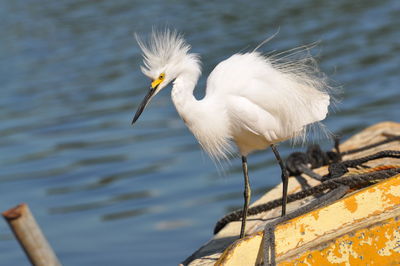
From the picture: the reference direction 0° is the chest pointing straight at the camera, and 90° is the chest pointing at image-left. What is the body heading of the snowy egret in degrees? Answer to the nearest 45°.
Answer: approximately 90°

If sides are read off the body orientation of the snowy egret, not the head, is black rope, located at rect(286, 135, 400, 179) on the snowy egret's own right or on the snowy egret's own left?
on the snowy egret's own right

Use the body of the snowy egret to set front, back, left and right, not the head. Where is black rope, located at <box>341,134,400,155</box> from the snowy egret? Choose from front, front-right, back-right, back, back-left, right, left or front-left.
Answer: back-right
